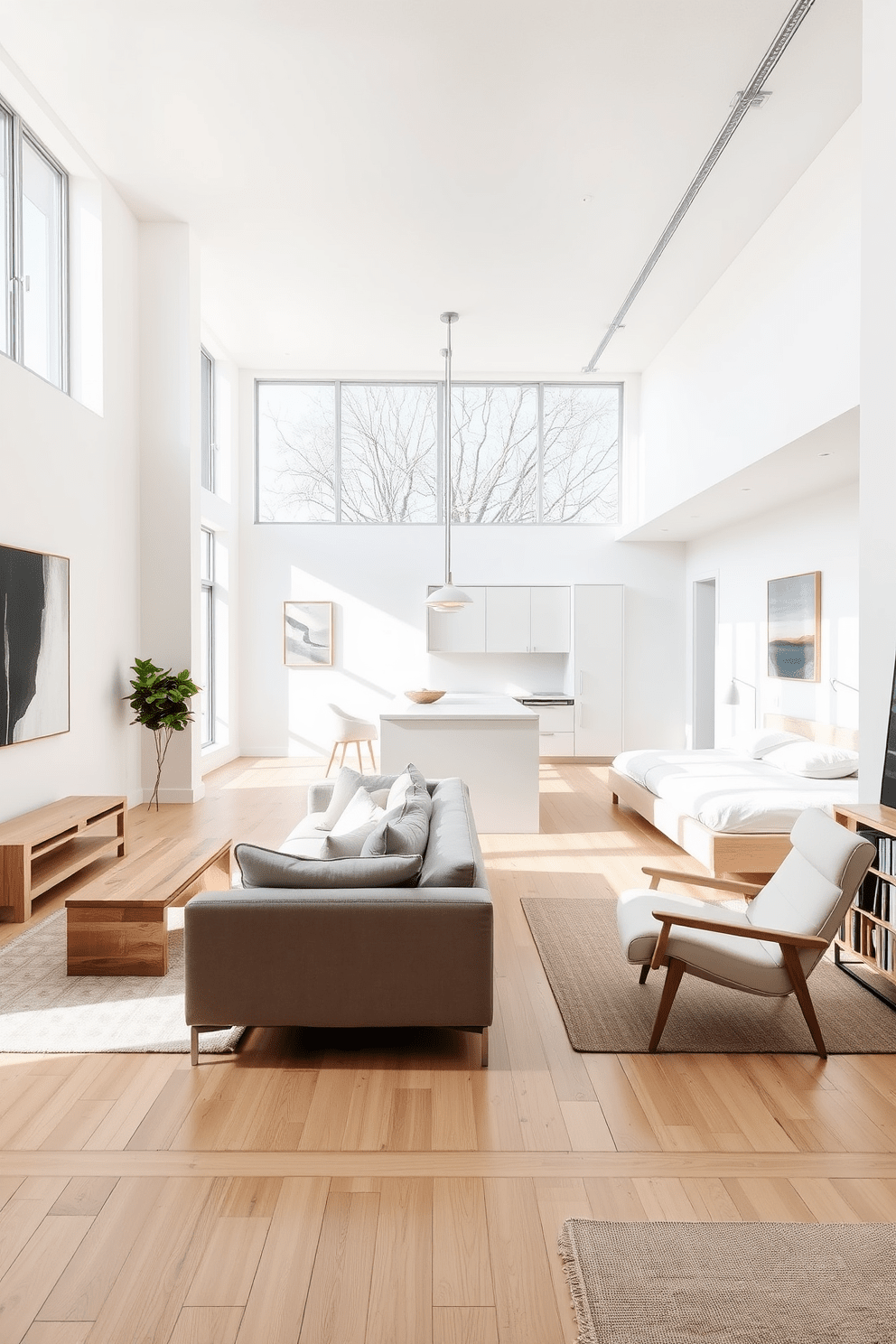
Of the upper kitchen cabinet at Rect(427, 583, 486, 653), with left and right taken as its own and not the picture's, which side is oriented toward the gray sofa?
front

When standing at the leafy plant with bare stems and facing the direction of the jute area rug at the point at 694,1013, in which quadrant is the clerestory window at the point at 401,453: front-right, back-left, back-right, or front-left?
back-left

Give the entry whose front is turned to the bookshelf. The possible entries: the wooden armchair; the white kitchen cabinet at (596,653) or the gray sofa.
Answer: the white kitchen cabinet

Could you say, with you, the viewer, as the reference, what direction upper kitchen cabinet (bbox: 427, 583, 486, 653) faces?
facing the viewer

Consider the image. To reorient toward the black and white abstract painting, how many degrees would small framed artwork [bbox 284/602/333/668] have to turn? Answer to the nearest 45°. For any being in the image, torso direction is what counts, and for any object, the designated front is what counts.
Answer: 0° — it already faces it

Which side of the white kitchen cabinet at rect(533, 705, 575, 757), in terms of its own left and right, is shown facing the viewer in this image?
front
